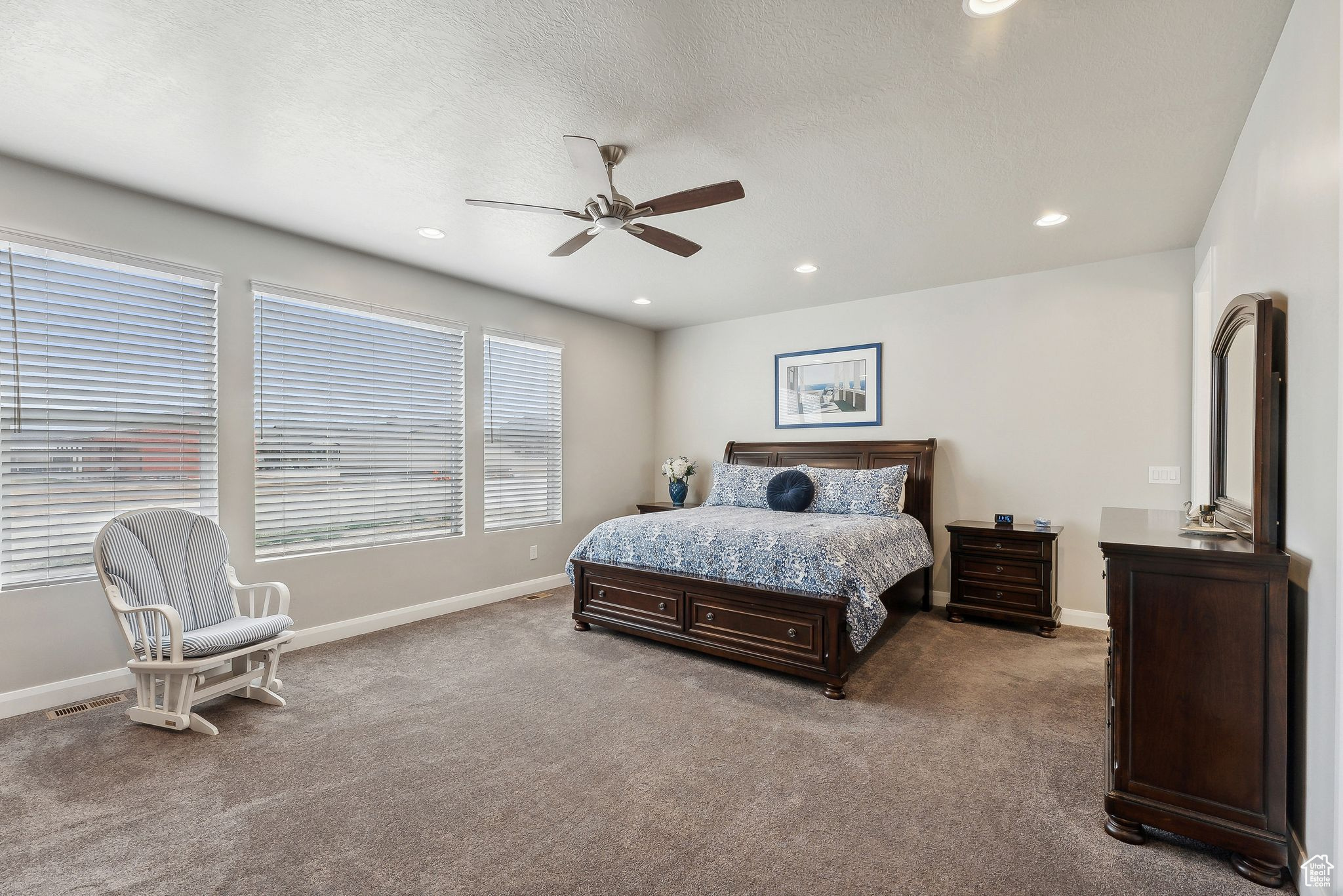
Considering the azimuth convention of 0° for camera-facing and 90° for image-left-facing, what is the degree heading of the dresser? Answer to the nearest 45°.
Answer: approximately 90°

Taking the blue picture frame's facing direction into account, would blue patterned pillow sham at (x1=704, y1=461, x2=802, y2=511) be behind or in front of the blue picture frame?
in front

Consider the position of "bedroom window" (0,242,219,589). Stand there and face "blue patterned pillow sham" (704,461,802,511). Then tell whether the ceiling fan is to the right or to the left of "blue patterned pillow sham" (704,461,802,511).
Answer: right

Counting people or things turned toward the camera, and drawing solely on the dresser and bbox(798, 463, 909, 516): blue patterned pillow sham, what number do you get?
1

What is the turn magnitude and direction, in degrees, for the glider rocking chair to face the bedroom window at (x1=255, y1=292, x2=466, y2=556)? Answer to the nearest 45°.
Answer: approximately 90° to its left

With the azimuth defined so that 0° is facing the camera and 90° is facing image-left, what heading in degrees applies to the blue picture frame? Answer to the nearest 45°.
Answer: approximately 45°

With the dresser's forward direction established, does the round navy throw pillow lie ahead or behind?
ahead

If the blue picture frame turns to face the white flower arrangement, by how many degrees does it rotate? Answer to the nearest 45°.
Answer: approximately 45° to its right
